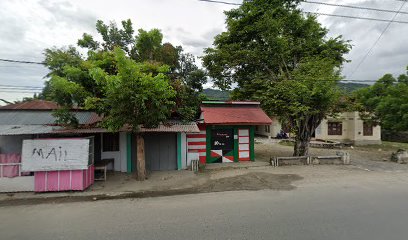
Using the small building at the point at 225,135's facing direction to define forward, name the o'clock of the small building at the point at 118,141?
the small building at the point at 118,141 is roughly at 2 o'clock from the small building at the point at 225,135.

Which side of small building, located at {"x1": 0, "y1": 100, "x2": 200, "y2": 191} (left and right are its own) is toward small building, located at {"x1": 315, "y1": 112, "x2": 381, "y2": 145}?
left

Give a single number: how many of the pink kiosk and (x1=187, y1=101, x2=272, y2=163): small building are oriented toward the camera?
2

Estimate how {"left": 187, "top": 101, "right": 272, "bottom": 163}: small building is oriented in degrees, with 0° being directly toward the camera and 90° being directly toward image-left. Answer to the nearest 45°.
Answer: approximately 0°

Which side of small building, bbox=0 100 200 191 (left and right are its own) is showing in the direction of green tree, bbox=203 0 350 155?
left

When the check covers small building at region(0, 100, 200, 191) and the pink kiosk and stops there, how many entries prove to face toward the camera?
2

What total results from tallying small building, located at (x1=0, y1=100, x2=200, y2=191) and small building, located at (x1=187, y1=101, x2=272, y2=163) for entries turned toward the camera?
2
